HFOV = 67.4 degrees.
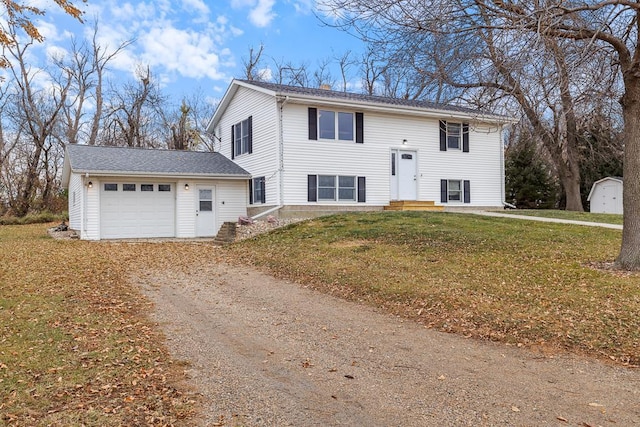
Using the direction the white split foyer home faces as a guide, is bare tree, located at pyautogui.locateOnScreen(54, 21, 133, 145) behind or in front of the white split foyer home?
behind

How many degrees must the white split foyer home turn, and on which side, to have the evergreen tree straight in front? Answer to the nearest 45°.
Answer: approximately 90° to its left

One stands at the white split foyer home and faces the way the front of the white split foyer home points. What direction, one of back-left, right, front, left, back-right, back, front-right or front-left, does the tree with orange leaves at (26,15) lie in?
right

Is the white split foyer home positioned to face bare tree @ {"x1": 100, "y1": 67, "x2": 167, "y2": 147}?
no

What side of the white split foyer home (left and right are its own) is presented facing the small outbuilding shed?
left

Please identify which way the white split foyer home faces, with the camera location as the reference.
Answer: facing the viewer and to the right of the viewer

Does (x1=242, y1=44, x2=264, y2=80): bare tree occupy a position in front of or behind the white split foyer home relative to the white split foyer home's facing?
behind
